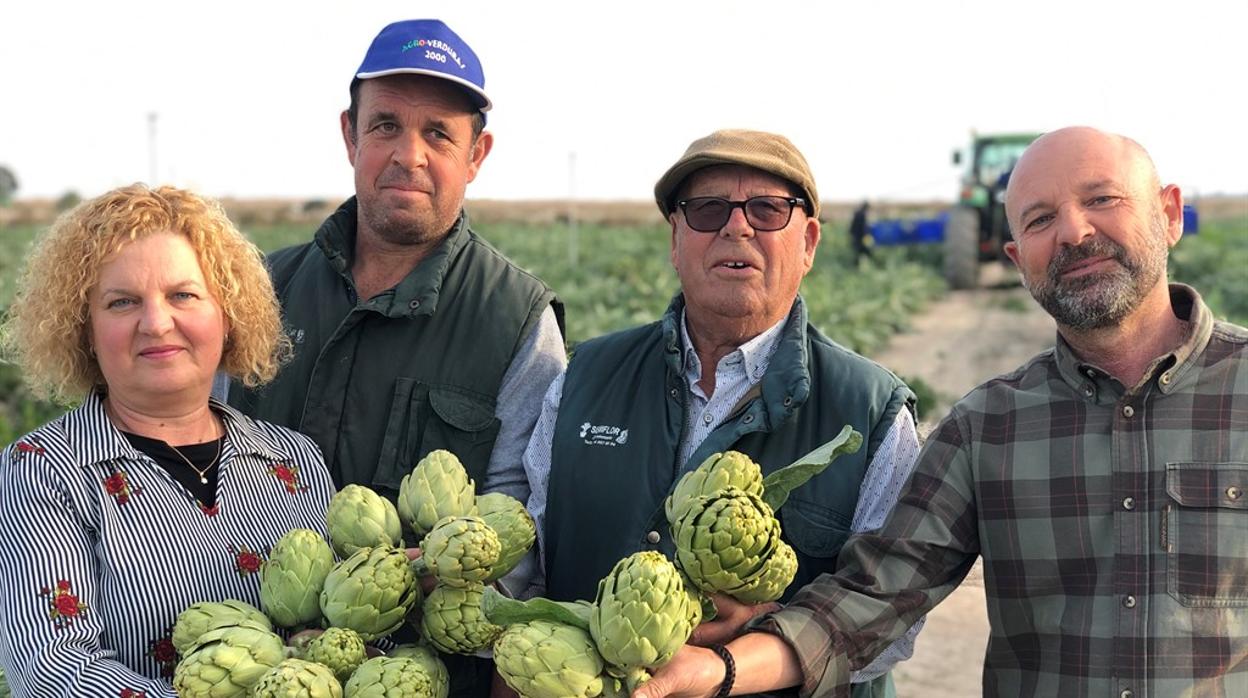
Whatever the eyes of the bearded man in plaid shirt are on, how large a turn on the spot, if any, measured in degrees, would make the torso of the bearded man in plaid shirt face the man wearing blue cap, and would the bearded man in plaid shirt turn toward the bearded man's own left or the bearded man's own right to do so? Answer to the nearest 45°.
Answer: approximately 90° to the bearded man's own right

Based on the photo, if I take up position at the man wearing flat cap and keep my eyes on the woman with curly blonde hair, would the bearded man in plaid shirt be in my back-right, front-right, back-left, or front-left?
back-left

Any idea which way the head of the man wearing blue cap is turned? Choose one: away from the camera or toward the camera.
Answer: toward the camera

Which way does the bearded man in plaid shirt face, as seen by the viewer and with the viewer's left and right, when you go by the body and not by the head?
facing the viewer

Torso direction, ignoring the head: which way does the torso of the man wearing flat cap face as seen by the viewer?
toward the camera

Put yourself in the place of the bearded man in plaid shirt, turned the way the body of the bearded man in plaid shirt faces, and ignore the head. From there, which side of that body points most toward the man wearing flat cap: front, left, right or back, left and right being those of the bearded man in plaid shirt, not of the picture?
right

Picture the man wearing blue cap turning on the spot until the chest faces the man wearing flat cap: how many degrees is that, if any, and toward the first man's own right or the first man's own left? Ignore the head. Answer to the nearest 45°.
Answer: approximately 90° to the first man's own left

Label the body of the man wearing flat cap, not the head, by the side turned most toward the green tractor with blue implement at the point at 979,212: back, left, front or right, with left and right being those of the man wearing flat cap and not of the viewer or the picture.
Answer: back

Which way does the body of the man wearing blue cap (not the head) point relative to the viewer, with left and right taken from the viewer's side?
facing the viewer and to the left of the viewer
